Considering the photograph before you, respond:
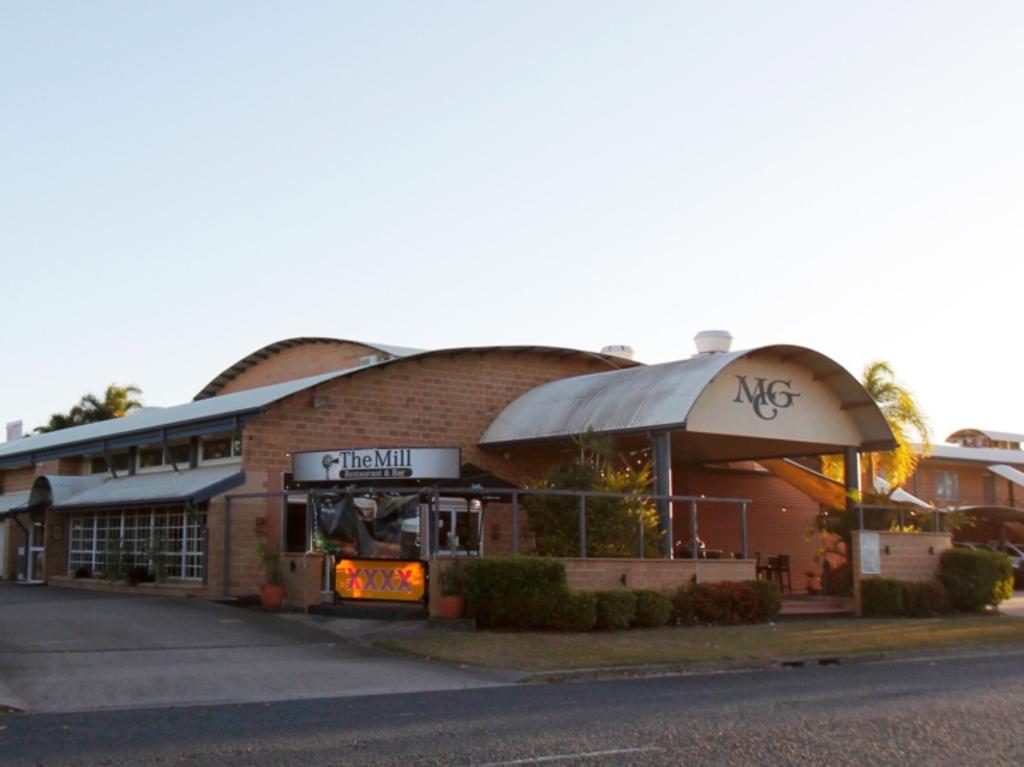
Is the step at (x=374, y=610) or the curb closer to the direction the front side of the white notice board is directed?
the curb

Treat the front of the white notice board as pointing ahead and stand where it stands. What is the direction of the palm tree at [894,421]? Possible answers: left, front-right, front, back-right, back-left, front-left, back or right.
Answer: back

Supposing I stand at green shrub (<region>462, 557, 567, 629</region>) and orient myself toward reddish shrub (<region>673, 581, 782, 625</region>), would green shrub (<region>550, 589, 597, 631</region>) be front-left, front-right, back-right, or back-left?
front-right

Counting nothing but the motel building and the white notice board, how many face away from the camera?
0

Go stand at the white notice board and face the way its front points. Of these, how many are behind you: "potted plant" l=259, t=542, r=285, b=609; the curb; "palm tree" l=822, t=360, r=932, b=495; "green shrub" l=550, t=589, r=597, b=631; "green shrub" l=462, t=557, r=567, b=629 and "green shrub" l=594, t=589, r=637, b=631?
1

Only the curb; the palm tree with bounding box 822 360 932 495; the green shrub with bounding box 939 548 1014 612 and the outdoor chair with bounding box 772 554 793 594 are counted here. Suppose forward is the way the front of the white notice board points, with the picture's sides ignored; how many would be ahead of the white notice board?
1

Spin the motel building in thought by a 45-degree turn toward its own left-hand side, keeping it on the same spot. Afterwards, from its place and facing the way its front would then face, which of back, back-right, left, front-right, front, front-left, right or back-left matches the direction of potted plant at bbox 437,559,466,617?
right

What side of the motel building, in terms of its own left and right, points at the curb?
front

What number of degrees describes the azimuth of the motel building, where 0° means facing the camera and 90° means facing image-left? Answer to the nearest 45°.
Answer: approximately 315°

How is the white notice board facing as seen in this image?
toward the camera

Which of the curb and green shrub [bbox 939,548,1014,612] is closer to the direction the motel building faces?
the curb

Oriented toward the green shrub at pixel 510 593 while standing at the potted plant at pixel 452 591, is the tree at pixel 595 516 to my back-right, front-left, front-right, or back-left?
front-left
